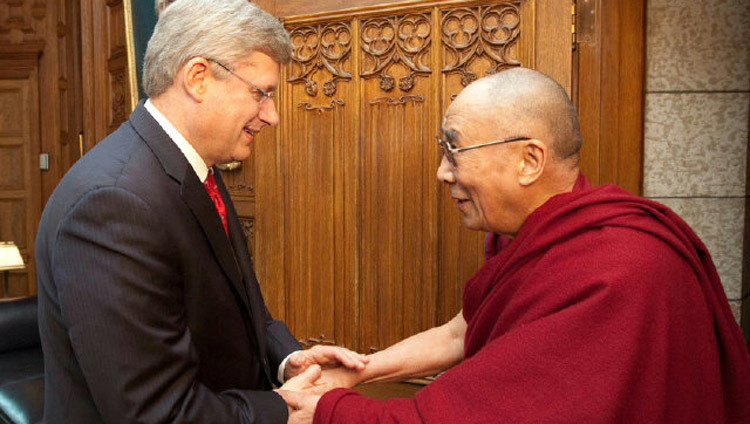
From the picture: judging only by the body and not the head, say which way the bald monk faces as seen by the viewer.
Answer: to the viewer's left

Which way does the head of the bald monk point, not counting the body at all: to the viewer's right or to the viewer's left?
to the viewer's left

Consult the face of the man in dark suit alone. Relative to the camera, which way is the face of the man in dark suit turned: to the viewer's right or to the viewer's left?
to the viewer's right

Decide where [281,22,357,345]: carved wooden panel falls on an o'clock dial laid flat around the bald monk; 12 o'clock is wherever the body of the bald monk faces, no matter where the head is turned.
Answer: The carved wooden panel is roughly at 2 o'clock from the bald monk.

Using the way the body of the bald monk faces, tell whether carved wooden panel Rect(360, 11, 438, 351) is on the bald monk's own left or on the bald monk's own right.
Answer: on the bald monk's own right

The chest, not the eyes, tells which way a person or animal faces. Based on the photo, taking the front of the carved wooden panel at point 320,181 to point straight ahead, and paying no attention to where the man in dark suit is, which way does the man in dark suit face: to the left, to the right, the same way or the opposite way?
to the left

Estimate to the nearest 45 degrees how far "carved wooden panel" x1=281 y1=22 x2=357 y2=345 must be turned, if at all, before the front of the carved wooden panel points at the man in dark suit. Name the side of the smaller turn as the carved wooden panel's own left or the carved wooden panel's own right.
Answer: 0° — it already faces them

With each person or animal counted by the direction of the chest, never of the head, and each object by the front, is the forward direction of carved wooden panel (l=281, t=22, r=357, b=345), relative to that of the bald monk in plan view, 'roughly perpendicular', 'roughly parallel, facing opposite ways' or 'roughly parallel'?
roughly perpendicular

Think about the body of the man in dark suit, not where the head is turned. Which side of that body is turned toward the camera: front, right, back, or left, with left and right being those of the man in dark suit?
right

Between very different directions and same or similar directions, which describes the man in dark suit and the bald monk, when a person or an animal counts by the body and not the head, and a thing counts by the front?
very different directions

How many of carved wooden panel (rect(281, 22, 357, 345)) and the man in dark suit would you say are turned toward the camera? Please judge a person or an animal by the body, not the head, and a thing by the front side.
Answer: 1

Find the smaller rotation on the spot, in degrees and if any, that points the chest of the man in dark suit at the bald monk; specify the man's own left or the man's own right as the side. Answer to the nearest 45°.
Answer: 0° — they already face them
